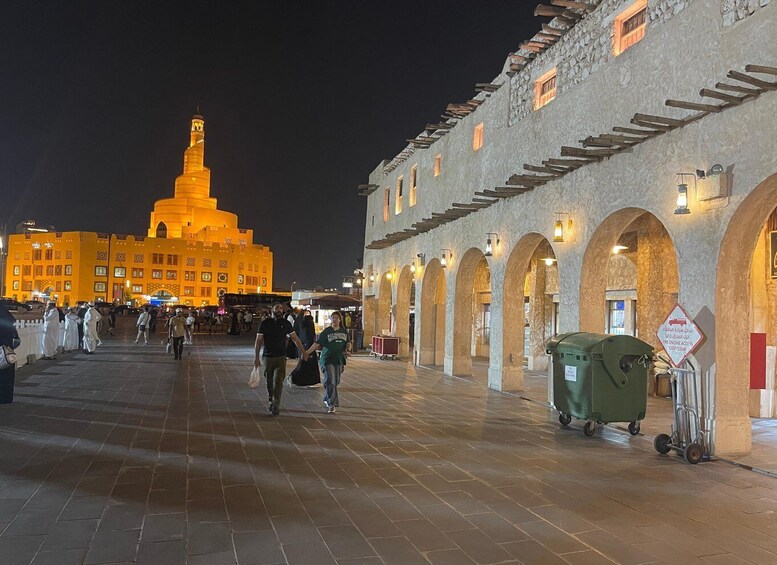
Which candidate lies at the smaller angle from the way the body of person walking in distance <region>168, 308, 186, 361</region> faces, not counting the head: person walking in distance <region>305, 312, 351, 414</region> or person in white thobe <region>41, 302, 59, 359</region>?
the person walking in distance

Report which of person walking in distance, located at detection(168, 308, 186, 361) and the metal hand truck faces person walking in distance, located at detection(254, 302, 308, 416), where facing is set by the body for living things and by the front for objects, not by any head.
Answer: person walking in distance, located at detection(168, 308, 186, 361)

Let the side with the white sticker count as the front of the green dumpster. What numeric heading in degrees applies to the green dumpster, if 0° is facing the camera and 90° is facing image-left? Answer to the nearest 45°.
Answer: approximately 45°

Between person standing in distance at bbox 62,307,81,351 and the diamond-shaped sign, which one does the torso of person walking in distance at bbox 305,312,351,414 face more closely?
the diamond-shaped sign

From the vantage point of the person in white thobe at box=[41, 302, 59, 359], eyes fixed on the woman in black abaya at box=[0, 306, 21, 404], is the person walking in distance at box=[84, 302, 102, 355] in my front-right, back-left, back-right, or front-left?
back-left

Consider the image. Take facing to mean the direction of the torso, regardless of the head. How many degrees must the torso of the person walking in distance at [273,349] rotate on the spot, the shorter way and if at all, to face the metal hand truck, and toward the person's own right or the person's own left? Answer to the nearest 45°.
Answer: approximately 45° to the person's own left

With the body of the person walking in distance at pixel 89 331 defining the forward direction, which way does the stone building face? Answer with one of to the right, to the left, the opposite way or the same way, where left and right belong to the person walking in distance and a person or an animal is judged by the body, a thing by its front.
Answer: to the right

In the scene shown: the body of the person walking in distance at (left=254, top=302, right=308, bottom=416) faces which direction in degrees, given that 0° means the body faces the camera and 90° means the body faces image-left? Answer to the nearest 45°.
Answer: approximately 0°
